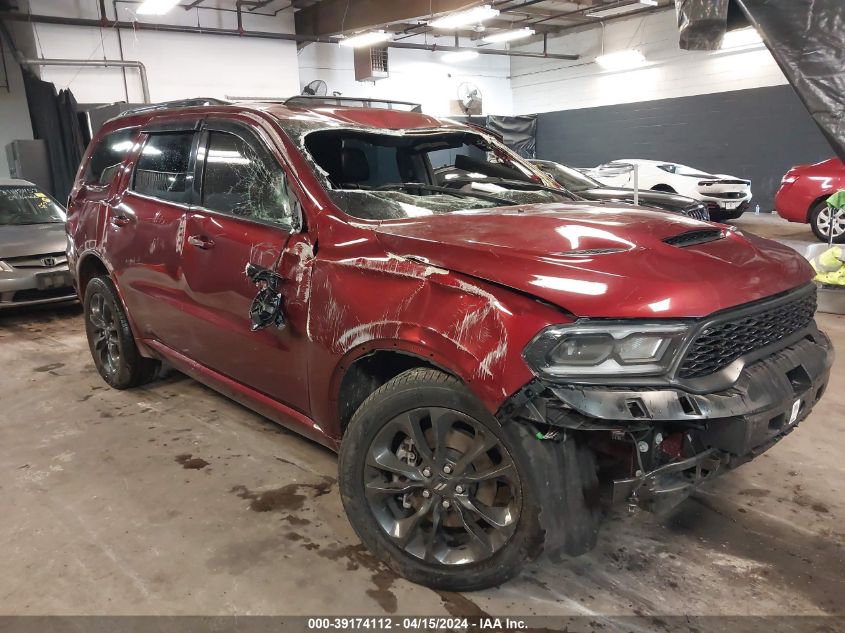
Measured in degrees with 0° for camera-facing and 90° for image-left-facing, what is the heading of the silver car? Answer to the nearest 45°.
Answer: approximately 315°

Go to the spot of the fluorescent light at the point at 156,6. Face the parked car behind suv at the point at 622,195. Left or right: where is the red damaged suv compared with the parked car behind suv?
right

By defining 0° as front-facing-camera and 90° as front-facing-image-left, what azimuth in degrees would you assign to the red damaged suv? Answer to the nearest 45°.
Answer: approximately 315°

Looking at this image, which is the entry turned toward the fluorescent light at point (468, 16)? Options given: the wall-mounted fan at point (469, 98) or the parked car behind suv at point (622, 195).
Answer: the wall-mounted fan

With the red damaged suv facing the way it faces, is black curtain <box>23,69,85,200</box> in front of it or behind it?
behind

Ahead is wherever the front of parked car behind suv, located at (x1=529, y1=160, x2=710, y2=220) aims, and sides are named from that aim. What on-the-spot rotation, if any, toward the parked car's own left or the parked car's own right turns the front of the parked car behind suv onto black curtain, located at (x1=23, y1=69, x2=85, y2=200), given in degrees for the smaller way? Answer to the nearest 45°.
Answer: approximately 135° to the parked car's own right
